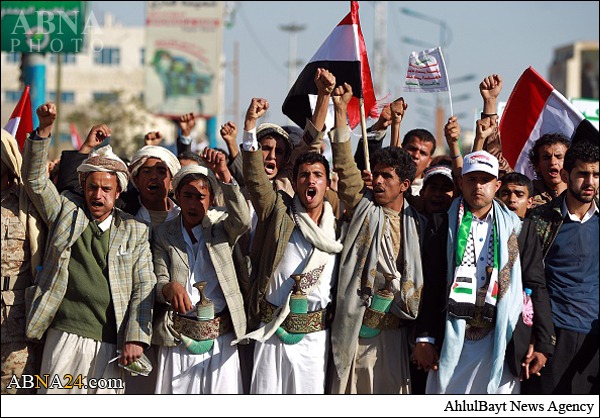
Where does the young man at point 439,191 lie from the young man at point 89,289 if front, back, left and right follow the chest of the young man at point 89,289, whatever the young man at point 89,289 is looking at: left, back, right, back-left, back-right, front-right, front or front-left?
left

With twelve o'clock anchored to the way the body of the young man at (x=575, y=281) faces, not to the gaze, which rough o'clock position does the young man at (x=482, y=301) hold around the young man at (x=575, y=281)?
the young man at (x=482, y=301) is roughly at 2 o'clock from the young man at (x=575, y=281).

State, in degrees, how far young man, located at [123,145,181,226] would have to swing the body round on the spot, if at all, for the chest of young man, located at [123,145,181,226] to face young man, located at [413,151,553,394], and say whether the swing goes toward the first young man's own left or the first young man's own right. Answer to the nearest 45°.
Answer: approximately 45° to the first young man's own left

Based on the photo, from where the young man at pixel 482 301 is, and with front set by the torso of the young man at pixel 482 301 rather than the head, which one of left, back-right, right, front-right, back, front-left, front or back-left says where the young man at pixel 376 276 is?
right

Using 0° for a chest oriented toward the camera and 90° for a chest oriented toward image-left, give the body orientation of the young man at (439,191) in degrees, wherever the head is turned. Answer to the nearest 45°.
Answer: approximately 0°

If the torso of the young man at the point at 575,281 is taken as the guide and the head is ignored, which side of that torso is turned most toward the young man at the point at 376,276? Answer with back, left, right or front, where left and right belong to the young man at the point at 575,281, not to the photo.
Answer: right

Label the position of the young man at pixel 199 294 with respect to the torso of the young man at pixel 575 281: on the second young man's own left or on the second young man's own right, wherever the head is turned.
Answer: on the second young man's own right

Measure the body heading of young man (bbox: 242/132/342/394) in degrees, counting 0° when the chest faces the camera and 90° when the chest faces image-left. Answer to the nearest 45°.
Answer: approximately 0°
